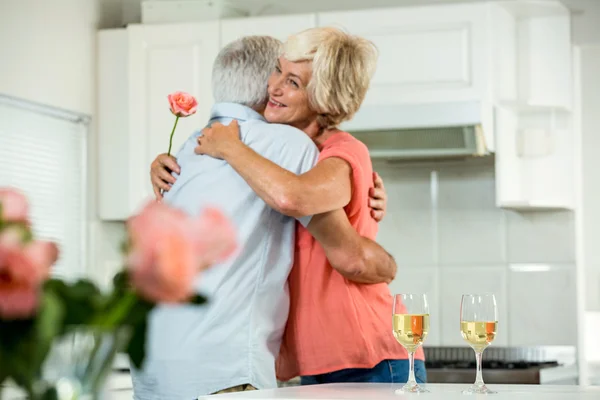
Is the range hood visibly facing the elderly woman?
yes

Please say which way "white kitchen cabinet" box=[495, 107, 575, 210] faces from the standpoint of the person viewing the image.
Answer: facing the viewer

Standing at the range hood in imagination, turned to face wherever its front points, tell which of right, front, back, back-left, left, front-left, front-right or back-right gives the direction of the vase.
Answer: front

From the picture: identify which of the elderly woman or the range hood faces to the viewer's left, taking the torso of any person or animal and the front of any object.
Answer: the elderly woman

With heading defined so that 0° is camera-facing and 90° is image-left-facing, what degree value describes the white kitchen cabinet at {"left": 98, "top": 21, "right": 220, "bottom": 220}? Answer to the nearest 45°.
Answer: approximately 0°

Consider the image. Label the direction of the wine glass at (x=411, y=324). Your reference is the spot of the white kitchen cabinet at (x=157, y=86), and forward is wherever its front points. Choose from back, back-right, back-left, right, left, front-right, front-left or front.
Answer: front

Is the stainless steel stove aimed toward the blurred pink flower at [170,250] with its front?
yes

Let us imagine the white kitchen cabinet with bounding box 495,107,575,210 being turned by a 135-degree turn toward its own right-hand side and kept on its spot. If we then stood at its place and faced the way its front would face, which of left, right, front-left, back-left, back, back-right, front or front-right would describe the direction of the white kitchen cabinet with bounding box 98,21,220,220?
front-left

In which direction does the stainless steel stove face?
toward the camera

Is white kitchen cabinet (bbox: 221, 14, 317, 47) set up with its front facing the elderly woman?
yes

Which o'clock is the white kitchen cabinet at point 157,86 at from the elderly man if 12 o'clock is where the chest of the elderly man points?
The white kitchen cabinet is roughly at 10 o'clock from the elderly man.
